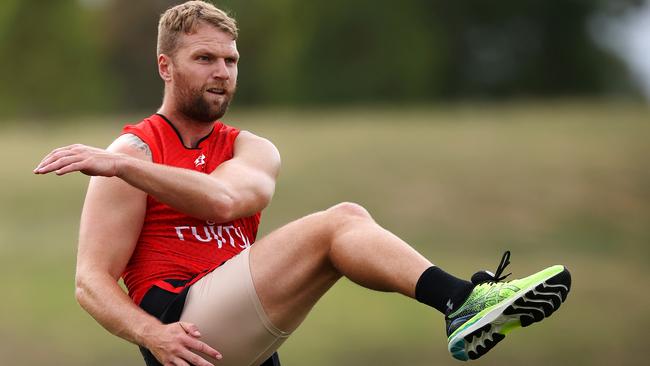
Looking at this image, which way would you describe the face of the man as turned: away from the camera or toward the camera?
toward the camera

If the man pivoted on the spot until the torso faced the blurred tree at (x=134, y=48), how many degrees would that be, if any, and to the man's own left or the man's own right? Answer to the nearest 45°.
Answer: approximately 135° to the man's own left

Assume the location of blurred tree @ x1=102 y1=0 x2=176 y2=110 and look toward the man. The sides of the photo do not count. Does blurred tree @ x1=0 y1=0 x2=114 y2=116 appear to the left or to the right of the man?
right

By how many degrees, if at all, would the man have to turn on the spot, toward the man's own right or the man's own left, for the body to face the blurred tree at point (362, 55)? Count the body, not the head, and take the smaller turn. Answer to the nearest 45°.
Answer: approximately 135° to the man's own left

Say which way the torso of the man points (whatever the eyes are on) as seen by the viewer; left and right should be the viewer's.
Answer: facing the viewer and to the right of the viewer
